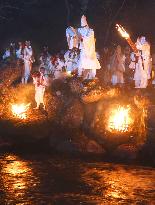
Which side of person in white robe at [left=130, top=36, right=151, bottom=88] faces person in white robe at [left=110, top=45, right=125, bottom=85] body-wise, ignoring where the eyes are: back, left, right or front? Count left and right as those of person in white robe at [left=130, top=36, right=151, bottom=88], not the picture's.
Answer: right

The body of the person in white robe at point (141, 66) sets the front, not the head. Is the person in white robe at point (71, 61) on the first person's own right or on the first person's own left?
on the first person's own right

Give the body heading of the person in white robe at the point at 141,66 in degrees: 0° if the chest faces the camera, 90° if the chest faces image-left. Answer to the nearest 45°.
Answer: approximately 45°
